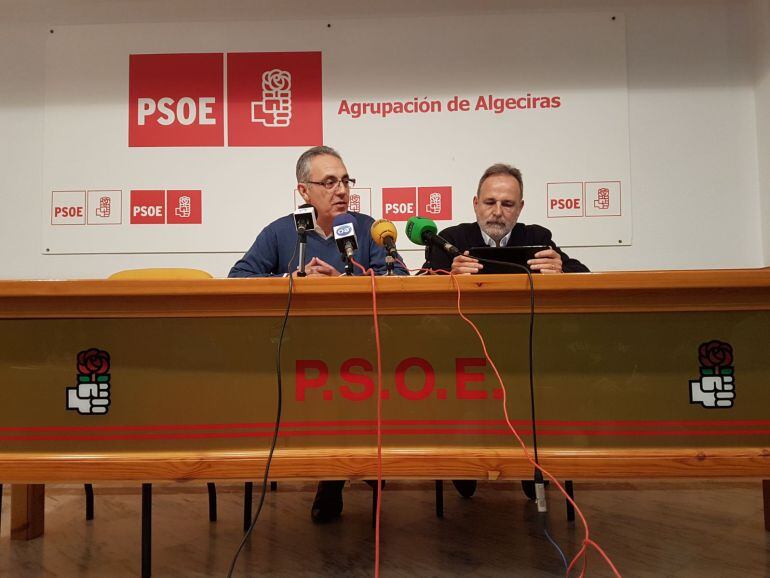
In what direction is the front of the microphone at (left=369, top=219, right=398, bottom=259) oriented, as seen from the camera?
facing away from the viewer and to the left of the viewer

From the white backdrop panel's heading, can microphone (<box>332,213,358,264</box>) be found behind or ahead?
ahead

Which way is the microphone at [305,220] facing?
away from the camera

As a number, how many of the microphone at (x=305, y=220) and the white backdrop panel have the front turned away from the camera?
1

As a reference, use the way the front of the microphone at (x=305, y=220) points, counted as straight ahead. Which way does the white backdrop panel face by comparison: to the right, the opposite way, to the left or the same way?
the opposite way

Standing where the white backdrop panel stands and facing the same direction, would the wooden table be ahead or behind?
ahead

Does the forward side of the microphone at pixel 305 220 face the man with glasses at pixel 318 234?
yes

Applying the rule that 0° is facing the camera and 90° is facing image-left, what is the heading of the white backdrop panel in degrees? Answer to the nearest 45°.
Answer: approximately 0°
